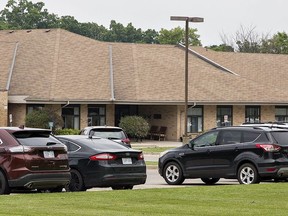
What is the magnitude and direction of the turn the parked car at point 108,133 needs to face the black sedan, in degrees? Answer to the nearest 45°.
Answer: approximately 135° to its left

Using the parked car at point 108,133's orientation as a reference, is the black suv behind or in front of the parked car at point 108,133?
behind

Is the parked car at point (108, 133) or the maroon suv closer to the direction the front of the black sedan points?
the parked car

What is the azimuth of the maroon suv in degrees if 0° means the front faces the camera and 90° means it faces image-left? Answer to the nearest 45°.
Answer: approximately 135°

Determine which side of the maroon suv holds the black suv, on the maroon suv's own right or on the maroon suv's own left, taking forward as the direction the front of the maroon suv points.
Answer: on the maroon suv's own right

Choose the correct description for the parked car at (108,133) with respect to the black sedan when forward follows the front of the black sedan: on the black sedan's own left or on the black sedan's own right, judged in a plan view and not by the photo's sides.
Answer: on the black sedan's own right

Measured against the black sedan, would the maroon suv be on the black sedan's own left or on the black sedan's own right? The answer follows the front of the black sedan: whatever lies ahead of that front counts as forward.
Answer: on the black sedan's own left

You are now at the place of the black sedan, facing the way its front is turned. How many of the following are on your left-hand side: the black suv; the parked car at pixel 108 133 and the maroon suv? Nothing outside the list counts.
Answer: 1

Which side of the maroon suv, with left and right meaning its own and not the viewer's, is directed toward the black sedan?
right

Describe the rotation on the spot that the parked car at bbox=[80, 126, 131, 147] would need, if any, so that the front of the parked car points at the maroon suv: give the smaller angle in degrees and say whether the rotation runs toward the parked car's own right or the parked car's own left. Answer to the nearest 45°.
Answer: approximately 135° to the parked car's own left
